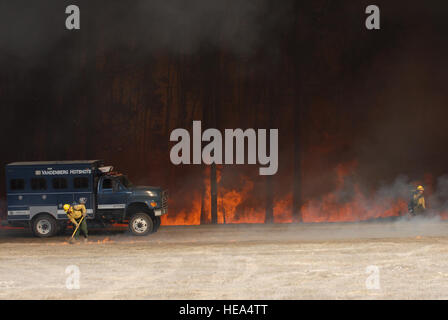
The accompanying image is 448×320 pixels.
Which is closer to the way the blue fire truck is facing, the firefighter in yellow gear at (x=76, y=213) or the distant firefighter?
the distant firefighter

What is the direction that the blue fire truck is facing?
to the viewer's right

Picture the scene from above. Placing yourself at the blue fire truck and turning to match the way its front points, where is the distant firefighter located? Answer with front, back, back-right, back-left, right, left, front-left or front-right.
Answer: front

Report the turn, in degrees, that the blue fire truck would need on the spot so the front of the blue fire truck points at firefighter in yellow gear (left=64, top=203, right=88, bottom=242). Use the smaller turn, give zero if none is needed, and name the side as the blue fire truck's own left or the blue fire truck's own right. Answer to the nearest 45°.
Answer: approximately 90° to the blue fire truck's own right
